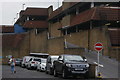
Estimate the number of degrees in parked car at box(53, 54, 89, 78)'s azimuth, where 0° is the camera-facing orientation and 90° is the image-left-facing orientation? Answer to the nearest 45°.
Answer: approximately 315°
